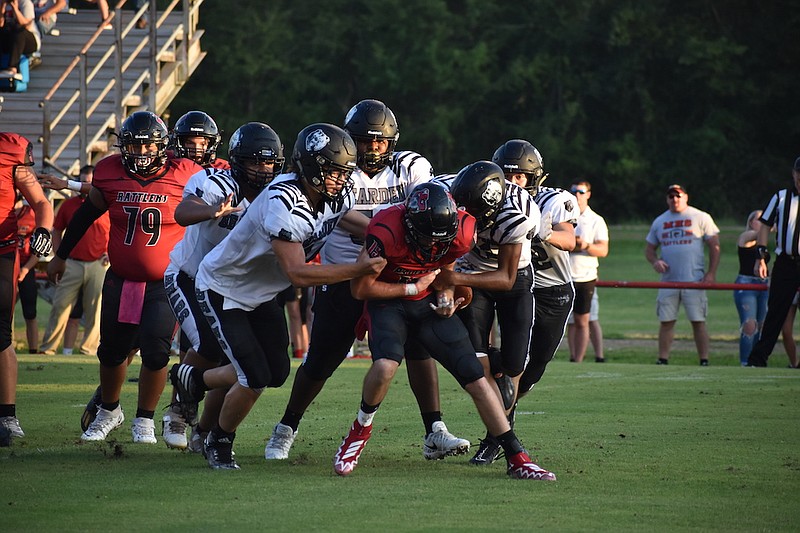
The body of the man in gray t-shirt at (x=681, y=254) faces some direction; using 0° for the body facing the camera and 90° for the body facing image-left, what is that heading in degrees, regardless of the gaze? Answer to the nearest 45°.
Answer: approximately 0°

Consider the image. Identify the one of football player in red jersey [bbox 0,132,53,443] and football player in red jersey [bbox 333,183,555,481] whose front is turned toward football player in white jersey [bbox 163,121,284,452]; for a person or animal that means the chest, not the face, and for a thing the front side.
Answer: football player in red jersey [bbox 0,132,53,443]

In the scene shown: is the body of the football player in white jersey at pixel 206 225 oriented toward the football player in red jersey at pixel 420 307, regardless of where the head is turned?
yes

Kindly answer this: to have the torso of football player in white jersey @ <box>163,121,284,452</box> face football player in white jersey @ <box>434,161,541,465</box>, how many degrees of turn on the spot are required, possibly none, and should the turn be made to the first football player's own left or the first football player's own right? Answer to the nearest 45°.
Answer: approximately 45° to the first football player's own left

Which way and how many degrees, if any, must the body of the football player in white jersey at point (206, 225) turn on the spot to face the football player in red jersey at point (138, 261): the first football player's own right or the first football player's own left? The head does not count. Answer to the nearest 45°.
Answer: approximately 180°

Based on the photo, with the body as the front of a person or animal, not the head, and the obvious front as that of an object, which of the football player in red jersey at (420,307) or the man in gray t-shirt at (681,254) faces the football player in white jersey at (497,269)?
the man in gray t-shirt

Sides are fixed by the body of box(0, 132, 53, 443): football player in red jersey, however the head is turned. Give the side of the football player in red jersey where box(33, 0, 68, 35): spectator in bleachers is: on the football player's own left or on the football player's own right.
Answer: on the football player's own left

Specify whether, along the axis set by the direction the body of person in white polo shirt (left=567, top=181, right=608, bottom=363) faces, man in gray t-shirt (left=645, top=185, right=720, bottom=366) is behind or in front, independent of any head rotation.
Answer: behind

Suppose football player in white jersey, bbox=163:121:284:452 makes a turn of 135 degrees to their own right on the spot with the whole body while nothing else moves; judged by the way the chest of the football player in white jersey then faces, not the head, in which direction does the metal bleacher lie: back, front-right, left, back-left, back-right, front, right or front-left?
right

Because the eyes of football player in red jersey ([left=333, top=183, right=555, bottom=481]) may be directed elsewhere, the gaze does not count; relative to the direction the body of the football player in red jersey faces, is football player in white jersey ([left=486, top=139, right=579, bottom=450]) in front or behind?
behind

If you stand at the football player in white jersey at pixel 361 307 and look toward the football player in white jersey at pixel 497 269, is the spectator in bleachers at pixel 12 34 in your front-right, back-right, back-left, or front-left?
back-left
